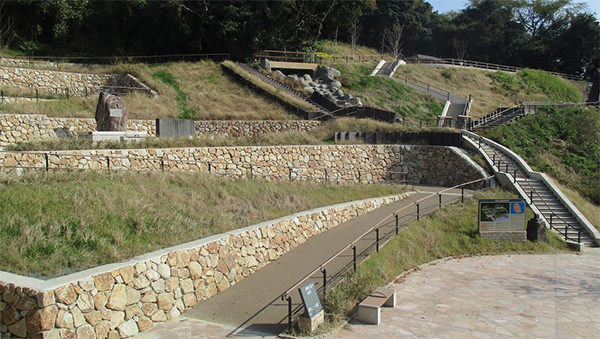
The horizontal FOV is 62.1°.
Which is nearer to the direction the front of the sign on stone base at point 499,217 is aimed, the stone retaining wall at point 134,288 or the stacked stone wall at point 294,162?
the stone retaining wall

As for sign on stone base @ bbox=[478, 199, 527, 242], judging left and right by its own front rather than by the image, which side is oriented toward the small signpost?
front

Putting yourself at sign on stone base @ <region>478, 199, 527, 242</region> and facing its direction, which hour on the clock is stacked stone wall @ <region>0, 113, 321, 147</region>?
The stacked stone wall is roughly at 3 o'clock from the sign on stone base.

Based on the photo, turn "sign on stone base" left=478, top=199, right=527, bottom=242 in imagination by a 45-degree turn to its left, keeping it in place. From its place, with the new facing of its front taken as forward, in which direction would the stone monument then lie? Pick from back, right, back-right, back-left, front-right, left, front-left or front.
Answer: back-right

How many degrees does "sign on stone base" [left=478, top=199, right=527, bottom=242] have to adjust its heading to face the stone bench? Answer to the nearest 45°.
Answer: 0° — it already faces it

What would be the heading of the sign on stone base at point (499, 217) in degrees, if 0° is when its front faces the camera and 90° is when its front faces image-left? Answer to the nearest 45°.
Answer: approximately 0°

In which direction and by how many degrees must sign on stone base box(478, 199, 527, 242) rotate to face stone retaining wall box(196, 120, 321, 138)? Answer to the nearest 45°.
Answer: approximately 135° to its right

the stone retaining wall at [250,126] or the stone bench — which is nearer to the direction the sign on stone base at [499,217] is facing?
the stone bench

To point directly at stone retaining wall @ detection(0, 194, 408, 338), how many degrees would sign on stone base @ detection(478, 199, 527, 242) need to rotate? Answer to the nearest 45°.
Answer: approximately 45° to its right
